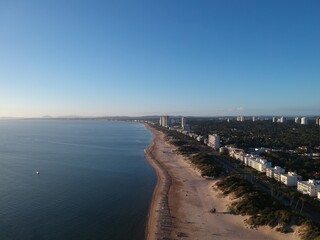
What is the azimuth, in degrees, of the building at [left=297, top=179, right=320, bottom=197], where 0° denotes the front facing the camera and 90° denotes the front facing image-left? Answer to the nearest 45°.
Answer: approximately 45°

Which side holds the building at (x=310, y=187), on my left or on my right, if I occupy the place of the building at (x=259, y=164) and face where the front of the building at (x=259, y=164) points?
on my left

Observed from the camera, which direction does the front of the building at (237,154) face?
facing the viewer and to the left of the viewer

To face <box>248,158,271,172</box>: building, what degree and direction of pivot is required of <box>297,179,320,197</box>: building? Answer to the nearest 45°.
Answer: approximately 90° to its right

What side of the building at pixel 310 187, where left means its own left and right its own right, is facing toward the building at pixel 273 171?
right

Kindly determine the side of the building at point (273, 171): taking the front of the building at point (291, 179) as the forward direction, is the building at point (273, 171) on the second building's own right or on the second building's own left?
on the second building's own right
